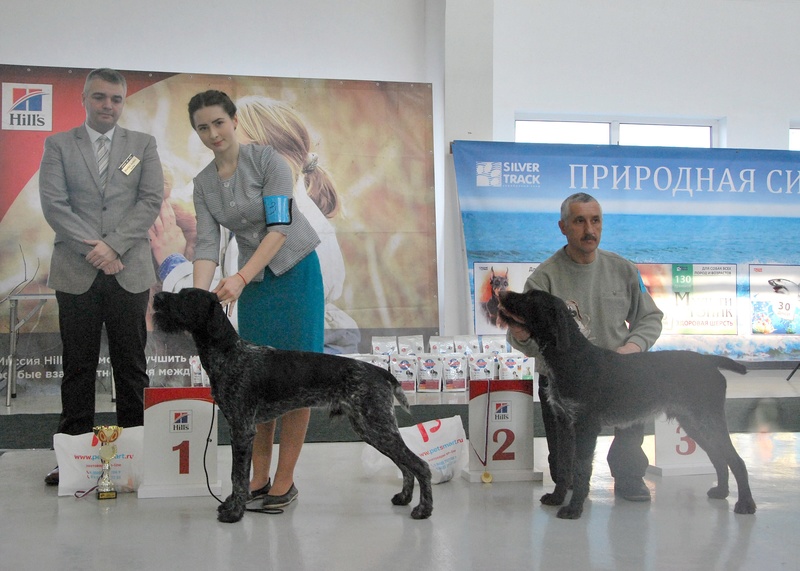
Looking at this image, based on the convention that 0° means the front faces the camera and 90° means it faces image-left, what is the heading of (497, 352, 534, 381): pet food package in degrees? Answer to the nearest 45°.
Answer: approximately 0°

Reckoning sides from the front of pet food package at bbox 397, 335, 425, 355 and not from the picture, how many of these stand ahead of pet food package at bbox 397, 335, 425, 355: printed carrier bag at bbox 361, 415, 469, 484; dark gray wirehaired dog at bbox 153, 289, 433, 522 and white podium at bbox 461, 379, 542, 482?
3

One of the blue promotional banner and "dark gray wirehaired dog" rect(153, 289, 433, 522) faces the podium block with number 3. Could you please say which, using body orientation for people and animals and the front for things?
the blue promotional banner

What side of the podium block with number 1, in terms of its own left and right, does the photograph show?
front

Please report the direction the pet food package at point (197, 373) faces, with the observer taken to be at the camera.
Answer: facing the viewer

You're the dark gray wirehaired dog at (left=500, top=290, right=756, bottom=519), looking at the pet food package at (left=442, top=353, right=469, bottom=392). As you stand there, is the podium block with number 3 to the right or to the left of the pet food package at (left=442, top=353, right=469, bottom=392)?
right

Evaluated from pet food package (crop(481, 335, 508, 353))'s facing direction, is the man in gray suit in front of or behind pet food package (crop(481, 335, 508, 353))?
in front

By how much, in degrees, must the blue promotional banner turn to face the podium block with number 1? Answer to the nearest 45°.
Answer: approximately 45° to its right

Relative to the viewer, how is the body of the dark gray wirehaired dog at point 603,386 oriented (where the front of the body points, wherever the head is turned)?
to the viewer's left

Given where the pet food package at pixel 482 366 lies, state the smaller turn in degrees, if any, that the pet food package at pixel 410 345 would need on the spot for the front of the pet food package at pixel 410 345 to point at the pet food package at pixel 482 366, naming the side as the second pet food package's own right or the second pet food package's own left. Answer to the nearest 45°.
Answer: approximately 45° to the second pet food package's own left

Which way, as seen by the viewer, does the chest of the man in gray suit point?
toward the camera
